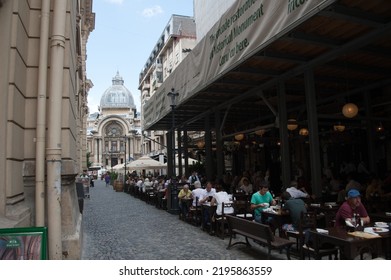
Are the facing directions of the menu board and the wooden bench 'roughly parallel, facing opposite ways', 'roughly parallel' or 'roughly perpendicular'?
roughly perpendicular

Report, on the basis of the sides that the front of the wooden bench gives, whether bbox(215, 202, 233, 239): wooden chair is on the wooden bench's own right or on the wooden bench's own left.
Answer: on the wooden bench's own left

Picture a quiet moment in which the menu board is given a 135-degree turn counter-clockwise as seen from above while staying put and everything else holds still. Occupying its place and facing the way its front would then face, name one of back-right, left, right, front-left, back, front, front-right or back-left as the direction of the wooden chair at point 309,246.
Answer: front-right

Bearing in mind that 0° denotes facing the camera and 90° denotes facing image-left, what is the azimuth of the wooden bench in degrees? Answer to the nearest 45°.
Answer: approximately 225°

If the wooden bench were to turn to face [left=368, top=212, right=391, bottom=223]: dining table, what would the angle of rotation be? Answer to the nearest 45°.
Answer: approximately 45° to its right

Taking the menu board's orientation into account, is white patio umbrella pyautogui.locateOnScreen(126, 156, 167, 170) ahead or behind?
behind

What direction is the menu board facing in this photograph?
toward the camera

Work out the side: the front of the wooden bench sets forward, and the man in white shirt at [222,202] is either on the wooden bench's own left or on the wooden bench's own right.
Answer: on the wooden bench's own left

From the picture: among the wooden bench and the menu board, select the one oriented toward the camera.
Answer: the menu board
